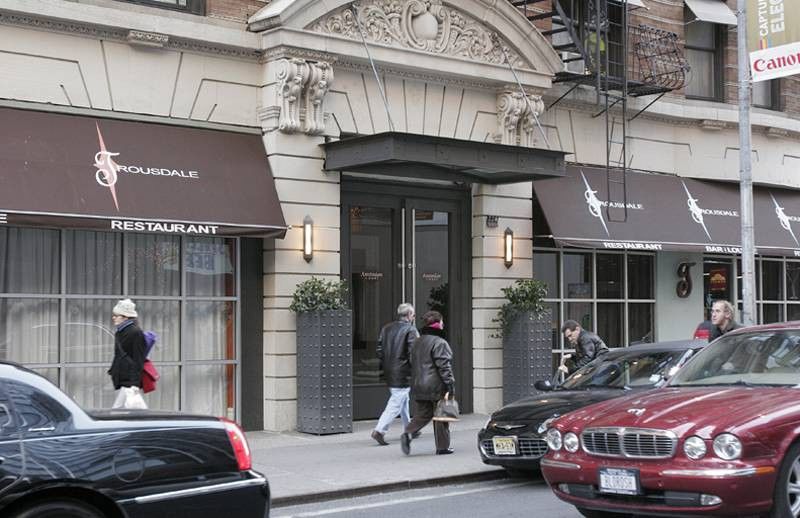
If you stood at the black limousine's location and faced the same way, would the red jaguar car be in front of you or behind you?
behind

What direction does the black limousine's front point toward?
to the viewer's left

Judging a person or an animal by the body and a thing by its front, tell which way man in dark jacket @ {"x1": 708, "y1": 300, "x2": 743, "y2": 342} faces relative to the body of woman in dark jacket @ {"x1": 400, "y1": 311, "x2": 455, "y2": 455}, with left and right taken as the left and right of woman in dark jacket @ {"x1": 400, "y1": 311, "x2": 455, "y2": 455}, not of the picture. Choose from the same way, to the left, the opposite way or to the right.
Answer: the opposite way

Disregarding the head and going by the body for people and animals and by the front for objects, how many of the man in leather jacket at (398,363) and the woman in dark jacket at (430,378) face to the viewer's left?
0

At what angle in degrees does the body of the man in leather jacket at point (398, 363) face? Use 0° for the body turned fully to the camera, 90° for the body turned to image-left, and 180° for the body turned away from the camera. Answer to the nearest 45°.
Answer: approximately 225°

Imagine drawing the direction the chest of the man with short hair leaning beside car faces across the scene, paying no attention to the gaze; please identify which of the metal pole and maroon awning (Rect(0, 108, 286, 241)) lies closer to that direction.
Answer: the maroon awning

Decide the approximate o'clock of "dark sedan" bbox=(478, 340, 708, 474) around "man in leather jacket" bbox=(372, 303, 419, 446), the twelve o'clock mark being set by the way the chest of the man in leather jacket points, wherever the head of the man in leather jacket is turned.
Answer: The dark sedan is roughly at 3 o'clock from the man in leather jacket.

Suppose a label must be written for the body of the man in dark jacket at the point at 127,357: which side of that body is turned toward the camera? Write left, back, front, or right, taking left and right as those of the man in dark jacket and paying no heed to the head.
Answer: left

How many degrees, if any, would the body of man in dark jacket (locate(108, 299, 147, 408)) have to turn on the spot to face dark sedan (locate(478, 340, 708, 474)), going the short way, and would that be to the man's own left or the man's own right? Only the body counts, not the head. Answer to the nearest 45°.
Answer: approximately 180°

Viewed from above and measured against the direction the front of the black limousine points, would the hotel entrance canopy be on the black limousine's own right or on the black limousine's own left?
on the black limousine's own right

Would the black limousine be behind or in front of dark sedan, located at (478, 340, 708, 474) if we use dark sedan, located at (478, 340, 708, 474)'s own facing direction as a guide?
in front

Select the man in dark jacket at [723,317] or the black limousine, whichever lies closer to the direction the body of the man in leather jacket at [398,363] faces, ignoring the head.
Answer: the man in dark jacket

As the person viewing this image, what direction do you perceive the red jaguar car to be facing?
facing the viewer and to the left of the viewer
